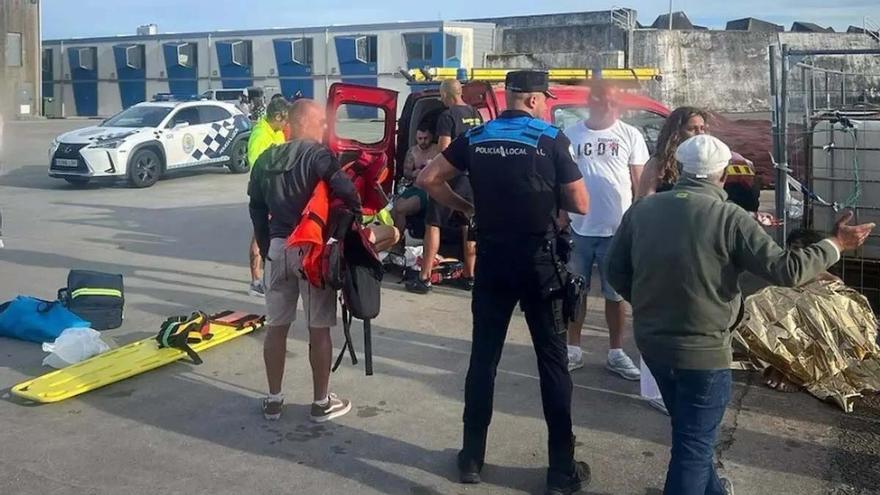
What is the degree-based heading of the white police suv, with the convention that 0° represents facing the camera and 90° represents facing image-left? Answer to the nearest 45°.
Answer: approximately 45°

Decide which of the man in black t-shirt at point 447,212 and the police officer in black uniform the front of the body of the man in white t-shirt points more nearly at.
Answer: the police officer in black uniform

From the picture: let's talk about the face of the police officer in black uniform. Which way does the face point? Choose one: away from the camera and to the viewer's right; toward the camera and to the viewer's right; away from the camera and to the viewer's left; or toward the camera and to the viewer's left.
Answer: away from the camera and to the viewer's right

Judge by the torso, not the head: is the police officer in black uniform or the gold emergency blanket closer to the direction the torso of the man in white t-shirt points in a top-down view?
the police officer in black uniform

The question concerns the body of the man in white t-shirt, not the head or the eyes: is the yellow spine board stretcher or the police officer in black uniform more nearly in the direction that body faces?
the police officer in black uniform

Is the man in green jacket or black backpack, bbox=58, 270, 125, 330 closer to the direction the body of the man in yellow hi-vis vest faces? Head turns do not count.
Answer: the man in green jacket
